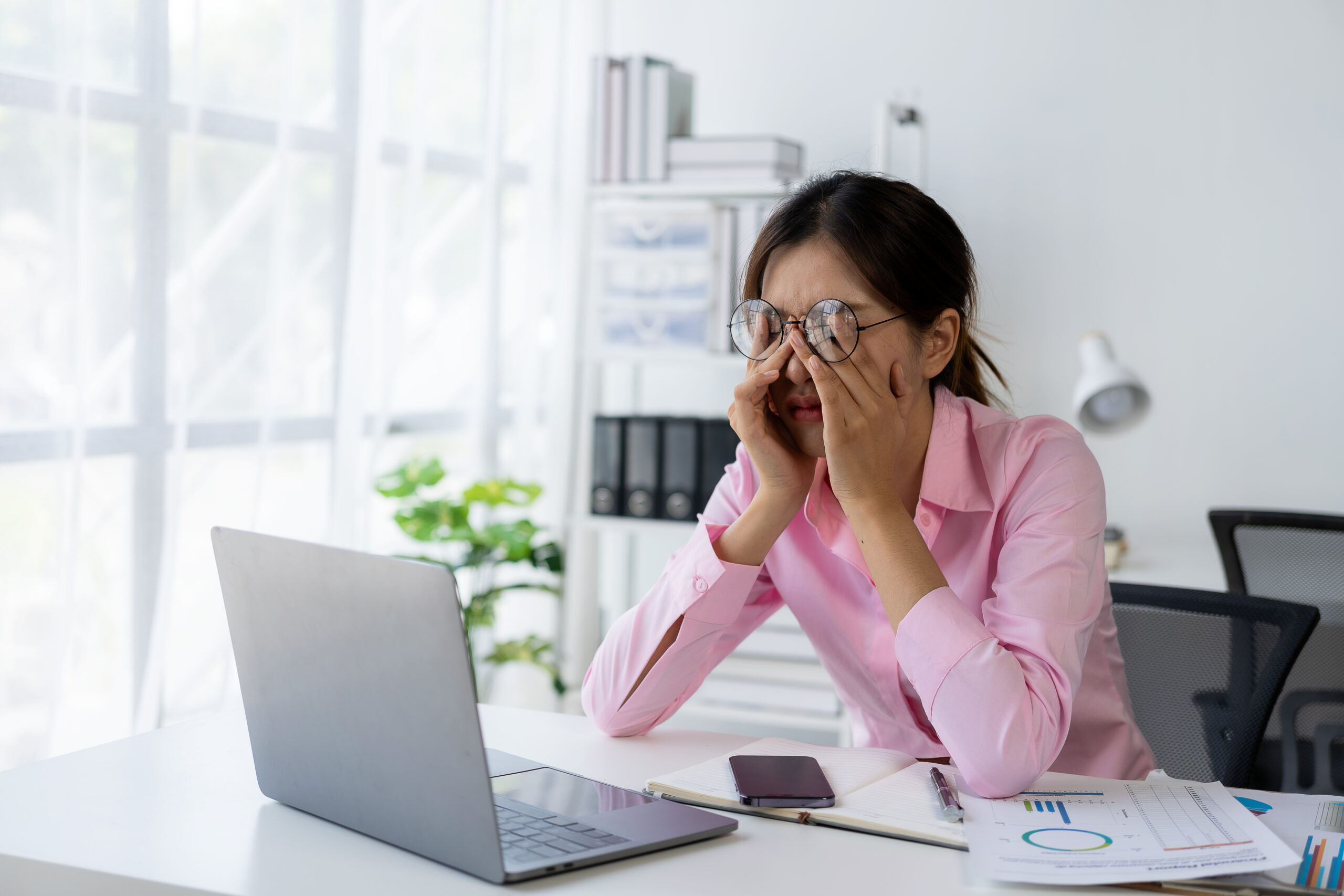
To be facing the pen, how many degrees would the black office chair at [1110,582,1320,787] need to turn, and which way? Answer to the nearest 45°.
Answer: approximately 45° to its left

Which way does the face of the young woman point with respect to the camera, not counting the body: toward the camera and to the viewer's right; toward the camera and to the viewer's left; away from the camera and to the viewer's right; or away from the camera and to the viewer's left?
toward the camera and to the viewer's left

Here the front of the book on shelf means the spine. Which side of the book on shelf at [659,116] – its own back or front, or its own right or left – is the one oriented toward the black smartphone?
front

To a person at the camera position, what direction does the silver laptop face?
facing away from the viewer and to the right of the viewer

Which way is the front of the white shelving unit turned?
toward the camera

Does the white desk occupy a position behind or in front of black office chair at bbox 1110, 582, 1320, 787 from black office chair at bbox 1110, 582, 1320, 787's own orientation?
in front

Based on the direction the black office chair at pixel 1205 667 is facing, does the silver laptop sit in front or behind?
in front

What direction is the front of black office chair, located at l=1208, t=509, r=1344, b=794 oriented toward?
away from the camera

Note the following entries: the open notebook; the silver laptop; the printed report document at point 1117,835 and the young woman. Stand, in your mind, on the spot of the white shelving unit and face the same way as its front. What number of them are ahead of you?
4

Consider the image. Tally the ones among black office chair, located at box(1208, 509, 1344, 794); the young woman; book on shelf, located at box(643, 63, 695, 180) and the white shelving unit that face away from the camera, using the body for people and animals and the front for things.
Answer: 1

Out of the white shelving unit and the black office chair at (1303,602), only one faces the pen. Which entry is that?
the white shelving unit

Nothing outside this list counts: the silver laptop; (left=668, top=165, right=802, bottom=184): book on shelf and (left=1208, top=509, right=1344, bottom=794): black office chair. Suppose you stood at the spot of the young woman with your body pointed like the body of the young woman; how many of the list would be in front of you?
1

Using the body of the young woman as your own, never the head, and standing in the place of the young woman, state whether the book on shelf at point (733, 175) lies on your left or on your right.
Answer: on your right
